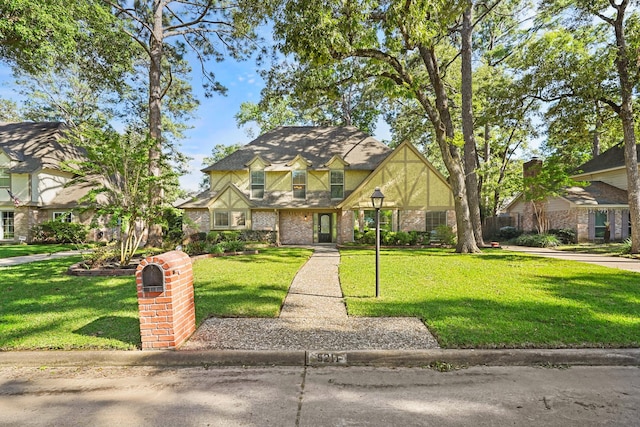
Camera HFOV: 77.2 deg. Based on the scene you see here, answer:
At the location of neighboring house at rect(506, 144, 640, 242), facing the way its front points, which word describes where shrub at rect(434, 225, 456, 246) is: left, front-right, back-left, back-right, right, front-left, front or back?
front-right

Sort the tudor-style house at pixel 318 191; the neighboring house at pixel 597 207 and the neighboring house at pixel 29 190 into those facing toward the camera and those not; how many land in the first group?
3

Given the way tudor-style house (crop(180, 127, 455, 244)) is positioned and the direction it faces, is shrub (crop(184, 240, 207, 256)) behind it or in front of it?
in front

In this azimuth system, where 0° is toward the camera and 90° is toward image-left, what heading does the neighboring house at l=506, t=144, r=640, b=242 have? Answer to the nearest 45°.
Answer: approximately 0°

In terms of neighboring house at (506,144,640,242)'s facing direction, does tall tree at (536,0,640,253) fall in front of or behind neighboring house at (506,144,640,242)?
in front

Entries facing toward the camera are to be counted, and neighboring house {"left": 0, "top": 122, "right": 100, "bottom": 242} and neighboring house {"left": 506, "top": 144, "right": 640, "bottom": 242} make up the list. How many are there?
2

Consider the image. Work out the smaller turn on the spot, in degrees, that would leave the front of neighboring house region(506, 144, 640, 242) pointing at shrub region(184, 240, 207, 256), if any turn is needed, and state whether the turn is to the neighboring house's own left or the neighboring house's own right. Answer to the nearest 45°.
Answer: approximately 45° to the neighboring house's own right

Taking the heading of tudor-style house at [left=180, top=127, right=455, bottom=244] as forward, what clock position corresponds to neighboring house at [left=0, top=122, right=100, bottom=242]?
The neighboring house is roughly at 3 o'clock from the tudor-style house.

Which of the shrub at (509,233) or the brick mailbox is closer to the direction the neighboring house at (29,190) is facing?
the brick mailbox

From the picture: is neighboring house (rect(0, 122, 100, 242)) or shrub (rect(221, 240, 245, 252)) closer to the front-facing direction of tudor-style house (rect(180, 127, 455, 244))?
the shrub

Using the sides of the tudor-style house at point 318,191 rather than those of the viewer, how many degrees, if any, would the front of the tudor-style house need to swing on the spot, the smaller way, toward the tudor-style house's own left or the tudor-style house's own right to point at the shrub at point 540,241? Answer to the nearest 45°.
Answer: approximately 90° to the tudor-style house's own left

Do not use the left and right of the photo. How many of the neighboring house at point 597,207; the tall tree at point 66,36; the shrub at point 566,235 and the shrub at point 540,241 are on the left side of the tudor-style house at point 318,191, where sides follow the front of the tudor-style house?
3

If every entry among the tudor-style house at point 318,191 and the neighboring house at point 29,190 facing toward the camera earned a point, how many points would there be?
2
